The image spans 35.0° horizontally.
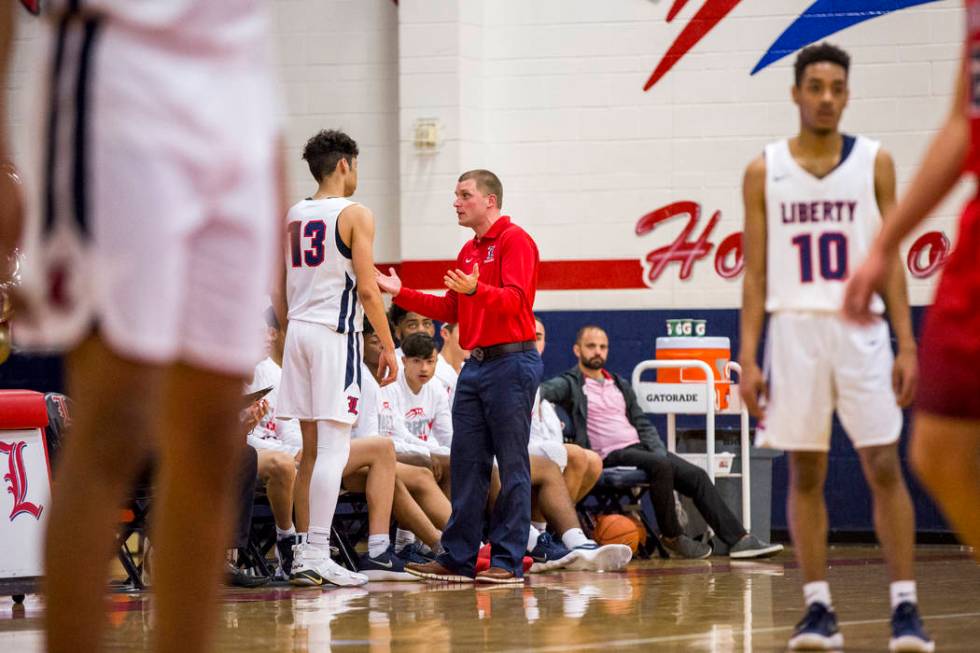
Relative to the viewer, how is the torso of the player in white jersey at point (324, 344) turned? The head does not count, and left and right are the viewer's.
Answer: facing away from the viewer and to the right of the viewer

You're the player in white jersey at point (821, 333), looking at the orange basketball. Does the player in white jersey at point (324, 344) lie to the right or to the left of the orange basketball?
left

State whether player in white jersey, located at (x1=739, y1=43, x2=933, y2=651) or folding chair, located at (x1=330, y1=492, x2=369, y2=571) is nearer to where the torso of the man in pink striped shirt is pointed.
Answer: the player in white jersey

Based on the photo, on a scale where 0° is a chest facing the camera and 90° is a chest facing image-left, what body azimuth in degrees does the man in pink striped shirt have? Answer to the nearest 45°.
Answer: approximately 315°

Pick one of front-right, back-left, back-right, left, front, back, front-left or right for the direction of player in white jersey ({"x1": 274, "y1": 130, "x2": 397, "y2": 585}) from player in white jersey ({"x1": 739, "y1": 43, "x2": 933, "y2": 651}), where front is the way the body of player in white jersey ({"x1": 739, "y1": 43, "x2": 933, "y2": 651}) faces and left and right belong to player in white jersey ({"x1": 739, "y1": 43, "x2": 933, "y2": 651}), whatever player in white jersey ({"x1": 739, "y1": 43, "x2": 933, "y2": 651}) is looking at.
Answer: back-right

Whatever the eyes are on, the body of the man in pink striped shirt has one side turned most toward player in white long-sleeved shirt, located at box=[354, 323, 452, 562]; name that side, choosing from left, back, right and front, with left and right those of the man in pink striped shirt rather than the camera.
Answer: right

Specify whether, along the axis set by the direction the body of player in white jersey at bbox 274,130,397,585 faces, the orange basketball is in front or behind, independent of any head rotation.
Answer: in front
